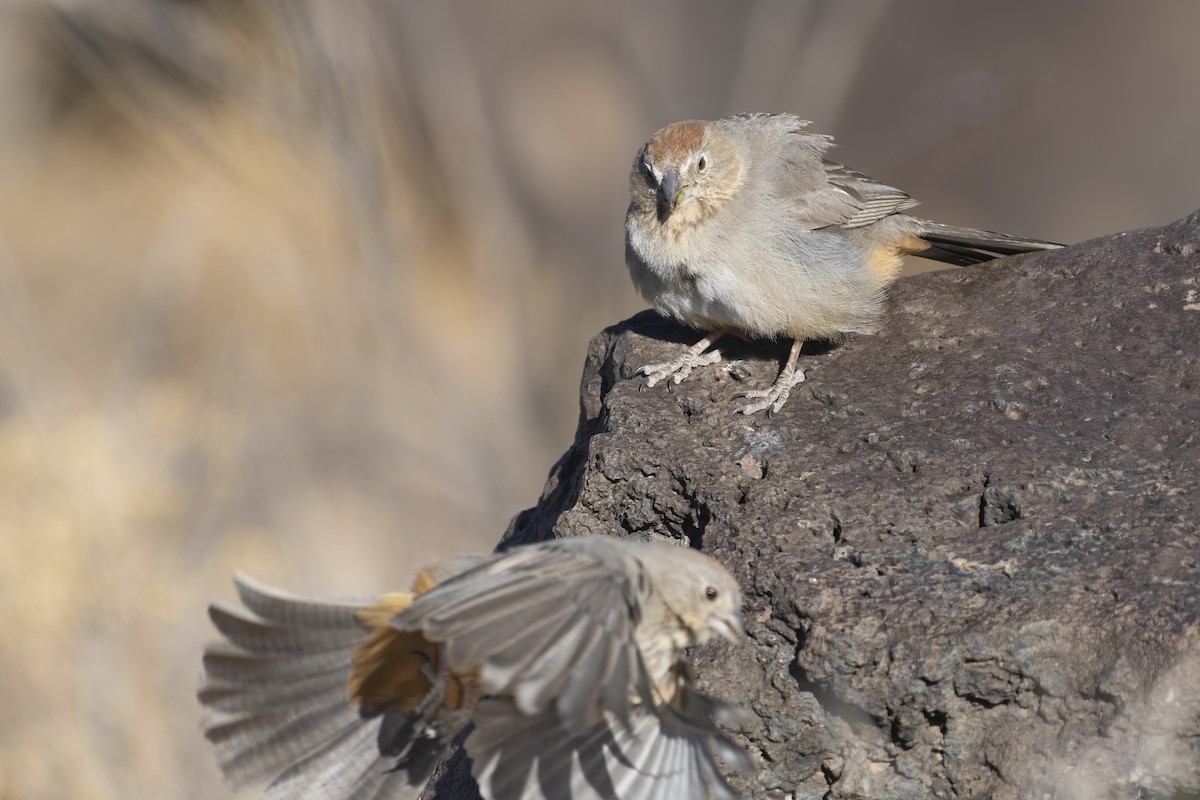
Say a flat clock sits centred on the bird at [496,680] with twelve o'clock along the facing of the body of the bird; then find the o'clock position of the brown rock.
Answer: The brown rock is roughly at 12 o'clock from the bird.

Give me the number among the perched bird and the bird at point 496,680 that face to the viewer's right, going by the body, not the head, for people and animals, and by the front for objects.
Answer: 1

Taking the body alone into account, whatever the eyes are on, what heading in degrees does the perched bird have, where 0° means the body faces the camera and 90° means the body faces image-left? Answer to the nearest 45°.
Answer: approximately 45°

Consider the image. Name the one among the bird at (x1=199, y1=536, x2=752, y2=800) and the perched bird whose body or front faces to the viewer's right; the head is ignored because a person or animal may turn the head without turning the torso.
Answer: the bird

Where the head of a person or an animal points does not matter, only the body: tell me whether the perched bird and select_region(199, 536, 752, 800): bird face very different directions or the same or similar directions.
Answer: very different directions

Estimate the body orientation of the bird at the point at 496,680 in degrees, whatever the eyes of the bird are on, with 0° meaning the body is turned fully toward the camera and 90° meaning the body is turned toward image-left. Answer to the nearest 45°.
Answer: approximately 270°
